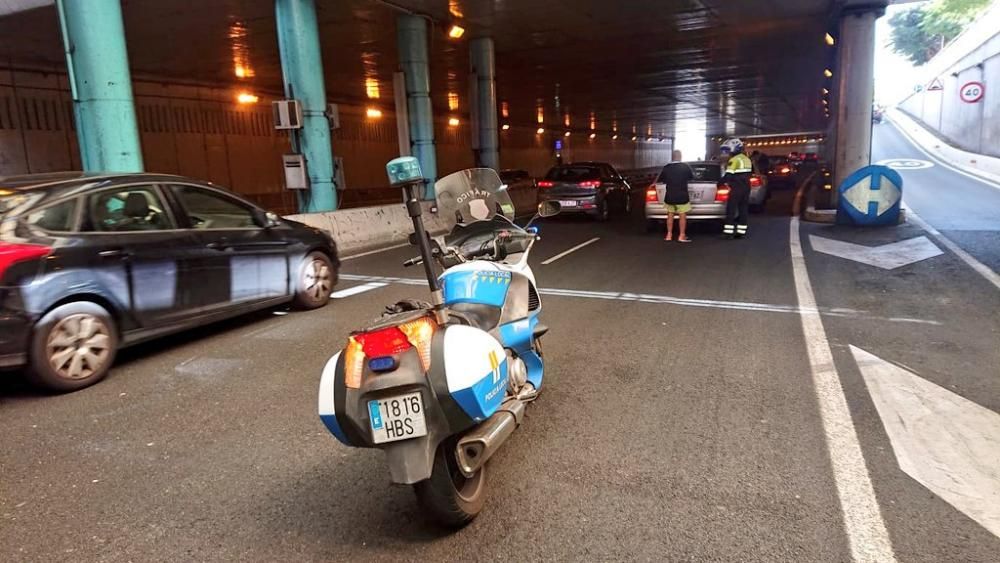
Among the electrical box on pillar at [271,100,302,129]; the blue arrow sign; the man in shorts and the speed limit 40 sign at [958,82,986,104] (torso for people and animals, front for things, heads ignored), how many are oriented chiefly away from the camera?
1

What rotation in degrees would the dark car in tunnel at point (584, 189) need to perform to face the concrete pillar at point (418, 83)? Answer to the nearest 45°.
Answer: approximately 135° to its left

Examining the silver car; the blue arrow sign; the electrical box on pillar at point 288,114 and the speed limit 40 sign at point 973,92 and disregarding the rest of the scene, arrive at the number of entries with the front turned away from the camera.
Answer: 1

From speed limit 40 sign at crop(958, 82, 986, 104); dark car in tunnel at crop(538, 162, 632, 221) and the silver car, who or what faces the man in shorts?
the speed limit 40 sign

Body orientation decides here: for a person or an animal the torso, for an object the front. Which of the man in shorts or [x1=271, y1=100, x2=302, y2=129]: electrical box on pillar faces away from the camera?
the man in shorts

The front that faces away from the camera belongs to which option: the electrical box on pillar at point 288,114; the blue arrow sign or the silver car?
the silver car

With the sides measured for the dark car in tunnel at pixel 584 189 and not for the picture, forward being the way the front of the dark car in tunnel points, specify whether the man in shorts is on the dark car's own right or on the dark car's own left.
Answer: on the dark car's own right

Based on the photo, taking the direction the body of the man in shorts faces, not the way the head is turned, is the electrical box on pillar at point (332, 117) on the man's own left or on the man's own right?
on the man's own left

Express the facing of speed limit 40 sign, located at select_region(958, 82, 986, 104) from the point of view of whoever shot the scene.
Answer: facing the viewer

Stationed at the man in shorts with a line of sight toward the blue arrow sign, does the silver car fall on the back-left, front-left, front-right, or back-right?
front-left

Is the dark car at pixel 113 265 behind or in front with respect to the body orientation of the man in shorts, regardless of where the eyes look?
behind

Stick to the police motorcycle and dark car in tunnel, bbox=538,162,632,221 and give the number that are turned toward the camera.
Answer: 0

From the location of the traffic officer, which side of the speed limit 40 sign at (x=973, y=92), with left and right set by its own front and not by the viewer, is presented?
front

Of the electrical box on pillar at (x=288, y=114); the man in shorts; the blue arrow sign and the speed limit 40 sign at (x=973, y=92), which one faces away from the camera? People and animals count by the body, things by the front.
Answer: the man in shorts

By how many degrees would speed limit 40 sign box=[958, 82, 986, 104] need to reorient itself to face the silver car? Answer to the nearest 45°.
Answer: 0° — it already faces it

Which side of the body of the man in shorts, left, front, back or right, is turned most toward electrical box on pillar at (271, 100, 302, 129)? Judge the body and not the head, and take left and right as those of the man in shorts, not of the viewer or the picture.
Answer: left
